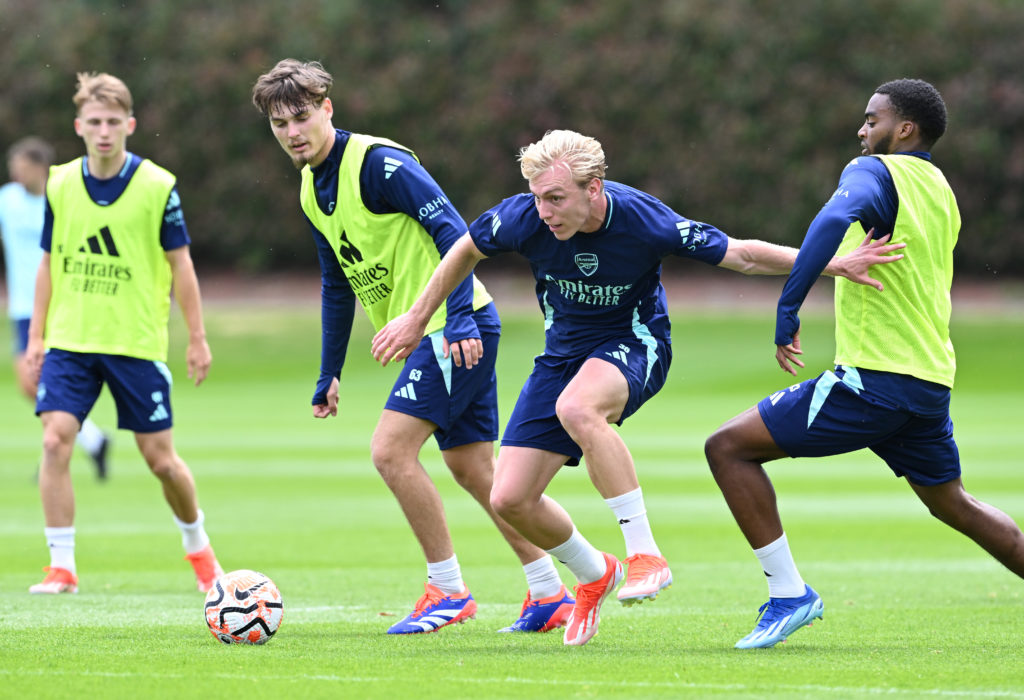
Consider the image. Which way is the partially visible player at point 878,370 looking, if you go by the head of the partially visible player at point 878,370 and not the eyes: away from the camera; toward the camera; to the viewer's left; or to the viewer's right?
to the viewer's left

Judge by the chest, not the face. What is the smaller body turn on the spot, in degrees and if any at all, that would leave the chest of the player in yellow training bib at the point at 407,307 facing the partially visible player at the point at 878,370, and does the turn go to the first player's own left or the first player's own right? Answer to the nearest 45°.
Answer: approximately 90° to the first player's own left

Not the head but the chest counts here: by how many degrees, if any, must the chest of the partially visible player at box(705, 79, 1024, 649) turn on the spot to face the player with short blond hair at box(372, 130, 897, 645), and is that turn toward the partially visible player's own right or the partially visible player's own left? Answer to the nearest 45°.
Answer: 0° — they already face them

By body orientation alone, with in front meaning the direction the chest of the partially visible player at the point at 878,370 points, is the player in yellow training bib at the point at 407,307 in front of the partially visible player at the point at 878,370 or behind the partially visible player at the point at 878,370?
in front

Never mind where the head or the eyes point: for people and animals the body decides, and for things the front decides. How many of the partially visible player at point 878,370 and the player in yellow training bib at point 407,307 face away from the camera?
0

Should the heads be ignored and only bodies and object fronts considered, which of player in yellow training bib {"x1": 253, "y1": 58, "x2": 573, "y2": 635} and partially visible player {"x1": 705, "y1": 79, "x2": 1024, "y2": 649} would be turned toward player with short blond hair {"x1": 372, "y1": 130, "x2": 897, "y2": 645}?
partially visible player {"x1": 705, "y1": 79, "x2": 1024, "y2": 649}

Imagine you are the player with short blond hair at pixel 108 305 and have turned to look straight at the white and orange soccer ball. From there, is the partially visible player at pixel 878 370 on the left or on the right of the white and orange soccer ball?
left

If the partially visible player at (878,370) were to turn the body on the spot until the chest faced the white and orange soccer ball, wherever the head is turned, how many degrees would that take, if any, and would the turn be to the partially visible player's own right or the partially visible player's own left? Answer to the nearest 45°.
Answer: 0° — they already face it

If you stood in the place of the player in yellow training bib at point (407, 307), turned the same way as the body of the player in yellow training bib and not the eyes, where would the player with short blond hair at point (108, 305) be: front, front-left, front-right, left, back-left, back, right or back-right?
right

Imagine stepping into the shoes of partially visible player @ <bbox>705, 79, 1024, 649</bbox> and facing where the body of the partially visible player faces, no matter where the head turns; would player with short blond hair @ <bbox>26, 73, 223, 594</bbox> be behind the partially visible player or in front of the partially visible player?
in front

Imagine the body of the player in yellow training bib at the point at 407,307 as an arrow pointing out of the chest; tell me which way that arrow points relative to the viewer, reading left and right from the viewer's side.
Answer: facing the viewer and to the left of the viewer

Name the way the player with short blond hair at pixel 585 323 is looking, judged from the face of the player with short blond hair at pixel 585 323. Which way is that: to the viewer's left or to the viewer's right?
to the viewer's left

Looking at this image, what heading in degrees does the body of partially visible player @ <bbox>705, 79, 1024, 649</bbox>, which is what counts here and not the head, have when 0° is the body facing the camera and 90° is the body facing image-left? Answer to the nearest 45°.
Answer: approximately 90°
